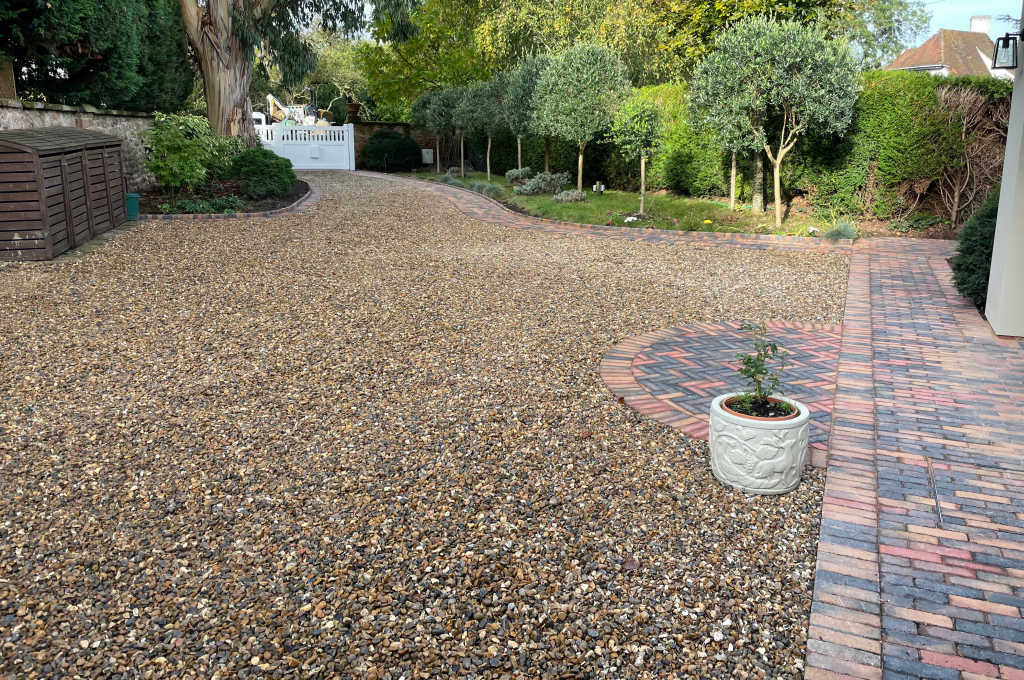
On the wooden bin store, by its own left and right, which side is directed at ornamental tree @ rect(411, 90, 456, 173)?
left

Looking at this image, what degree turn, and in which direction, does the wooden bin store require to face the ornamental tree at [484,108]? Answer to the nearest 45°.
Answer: approximately 90° to its left

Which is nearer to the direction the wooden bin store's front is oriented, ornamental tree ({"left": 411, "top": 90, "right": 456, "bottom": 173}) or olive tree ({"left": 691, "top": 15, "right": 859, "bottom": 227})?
the olive tree

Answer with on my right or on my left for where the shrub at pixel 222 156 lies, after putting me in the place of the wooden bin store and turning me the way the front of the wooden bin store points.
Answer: on my left

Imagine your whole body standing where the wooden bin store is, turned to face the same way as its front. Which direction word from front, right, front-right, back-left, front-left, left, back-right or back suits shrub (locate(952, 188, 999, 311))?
front

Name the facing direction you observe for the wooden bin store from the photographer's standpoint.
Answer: facing the viewer and to the right of the viewer

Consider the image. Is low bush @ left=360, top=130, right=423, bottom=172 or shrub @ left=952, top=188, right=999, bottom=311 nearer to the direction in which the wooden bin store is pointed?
the shrub

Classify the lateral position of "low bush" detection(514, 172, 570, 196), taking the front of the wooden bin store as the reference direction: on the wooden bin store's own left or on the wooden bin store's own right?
on the wooden bin store's own left

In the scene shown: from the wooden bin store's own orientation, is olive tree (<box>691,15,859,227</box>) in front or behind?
in front

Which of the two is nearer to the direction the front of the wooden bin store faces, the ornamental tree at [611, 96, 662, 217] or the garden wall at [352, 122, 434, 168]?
the ornamental tree

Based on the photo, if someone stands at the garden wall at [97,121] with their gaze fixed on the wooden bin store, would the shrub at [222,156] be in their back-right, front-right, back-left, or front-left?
back-left

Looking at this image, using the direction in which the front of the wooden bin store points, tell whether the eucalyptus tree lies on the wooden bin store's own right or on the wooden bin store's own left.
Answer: on the wooden bin store's own left

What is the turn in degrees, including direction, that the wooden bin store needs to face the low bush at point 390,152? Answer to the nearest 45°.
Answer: approximately 90° to its left

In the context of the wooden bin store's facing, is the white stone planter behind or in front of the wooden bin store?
in front
